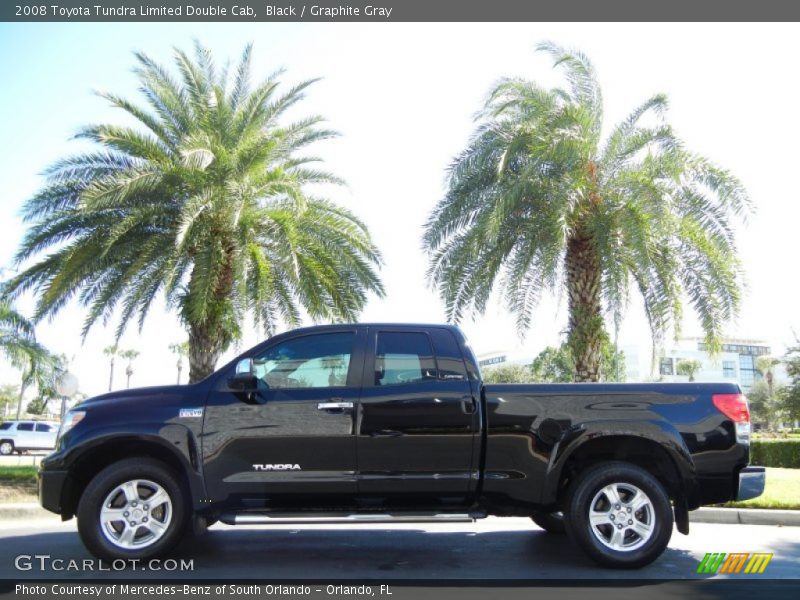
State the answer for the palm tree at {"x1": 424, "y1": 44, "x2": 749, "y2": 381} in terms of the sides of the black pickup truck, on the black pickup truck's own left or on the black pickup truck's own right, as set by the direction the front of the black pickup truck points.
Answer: on the black pickup truck's own right

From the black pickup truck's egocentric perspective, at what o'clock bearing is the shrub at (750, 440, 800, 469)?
The shrub is roughly at 4 o'clock from the black pickup truck.

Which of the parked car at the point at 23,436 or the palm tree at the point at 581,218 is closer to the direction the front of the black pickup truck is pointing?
the parked car

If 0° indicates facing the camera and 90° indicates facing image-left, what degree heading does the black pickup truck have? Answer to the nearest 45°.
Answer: approximately 90°
